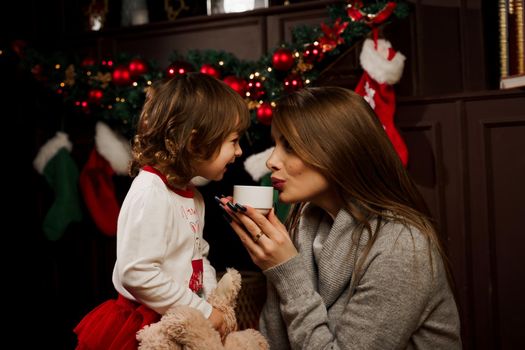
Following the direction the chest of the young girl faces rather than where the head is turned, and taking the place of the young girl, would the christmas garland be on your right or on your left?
on your left

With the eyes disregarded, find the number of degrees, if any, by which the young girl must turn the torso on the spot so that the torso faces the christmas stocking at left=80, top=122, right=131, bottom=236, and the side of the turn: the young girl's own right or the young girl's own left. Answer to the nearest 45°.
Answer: approximately 90° to the young girl's own left

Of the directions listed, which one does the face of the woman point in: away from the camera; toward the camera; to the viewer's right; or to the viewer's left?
to the viewer's left

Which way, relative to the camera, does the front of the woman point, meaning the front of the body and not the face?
to the viewer's left

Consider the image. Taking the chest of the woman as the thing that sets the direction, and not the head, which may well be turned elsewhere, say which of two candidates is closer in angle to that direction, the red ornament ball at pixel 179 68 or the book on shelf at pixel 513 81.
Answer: the red ornament ball

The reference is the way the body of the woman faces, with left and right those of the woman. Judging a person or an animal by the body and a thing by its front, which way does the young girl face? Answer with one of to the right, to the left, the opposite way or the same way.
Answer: the opposite way

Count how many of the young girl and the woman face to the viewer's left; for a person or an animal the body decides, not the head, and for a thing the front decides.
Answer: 1

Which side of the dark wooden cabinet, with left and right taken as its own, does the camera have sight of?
front

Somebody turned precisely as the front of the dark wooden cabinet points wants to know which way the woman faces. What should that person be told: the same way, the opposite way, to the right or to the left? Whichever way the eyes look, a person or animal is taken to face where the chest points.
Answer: to the right

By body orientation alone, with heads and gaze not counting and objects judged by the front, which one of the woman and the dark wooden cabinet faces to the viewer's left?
the woman

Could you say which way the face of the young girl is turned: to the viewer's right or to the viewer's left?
to the viewer's right

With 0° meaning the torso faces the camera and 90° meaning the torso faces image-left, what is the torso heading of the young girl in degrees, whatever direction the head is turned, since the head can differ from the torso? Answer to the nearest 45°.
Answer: approximately 270°
